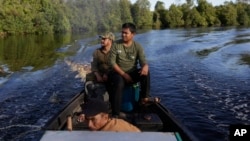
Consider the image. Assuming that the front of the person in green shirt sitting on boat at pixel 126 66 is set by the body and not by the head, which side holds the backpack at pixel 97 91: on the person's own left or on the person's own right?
on the person's own right

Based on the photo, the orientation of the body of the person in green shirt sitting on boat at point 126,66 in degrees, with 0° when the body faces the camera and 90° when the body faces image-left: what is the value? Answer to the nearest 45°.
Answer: approximately 0°
